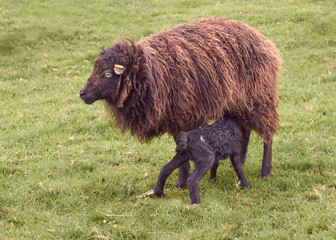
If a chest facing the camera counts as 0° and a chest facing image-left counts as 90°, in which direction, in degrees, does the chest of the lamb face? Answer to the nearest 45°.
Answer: approximately 225°

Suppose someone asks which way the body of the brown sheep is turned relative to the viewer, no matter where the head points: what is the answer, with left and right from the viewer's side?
facing to the left of the viewer

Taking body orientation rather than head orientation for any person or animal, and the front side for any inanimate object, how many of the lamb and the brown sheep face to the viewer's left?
1

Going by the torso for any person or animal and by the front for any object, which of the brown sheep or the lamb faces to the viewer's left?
the brown sheep
